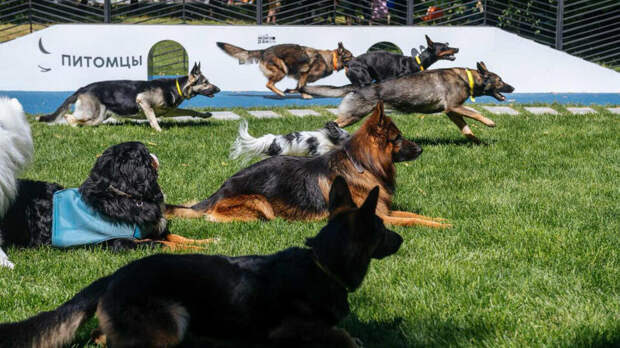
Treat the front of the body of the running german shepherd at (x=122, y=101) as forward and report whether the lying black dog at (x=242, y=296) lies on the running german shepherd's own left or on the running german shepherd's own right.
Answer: on the running german shepherd's own right

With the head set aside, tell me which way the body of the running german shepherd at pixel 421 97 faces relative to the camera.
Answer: to the viewer's right

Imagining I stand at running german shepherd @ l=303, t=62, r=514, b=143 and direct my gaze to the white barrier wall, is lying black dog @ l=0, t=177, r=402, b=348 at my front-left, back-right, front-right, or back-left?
back-left

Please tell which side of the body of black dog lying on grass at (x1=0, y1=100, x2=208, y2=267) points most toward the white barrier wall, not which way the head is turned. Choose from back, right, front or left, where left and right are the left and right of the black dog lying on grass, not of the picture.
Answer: left

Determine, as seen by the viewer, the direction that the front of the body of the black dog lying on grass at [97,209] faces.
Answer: to the viewer's right

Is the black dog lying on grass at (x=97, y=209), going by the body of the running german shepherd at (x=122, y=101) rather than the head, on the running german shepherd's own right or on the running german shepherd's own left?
on the running german shepherd's own right

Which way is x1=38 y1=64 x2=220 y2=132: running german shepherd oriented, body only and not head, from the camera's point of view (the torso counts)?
to the viewer's right

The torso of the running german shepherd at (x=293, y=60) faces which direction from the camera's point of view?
to the viewer's right

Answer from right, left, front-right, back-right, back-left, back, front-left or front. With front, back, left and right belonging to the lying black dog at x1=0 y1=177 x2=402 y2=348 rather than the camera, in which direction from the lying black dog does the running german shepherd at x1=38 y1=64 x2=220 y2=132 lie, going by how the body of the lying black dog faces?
left

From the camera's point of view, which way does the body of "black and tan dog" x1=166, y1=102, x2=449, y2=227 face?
to the viewer's right

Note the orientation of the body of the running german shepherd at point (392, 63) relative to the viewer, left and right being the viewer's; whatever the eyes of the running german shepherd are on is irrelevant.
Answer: facing to the right of the viewer

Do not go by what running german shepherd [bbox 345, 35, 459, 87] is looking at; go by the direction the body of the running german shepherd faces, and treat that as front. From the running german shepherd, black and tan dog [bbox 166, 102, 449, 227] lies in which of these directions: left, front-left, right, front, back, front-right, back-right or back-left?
right

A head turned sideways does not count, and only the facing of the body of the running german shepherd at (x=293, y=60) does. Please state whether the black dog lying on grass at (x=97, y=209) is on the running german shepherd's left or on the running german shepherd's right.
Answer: on the running german shepherd's right
